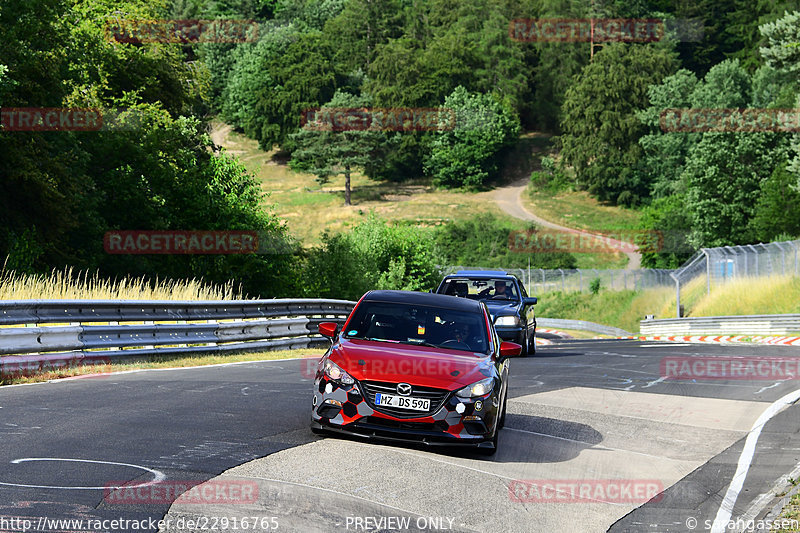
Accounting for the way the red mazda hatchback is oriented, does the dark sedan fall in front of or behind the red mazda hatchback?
behind

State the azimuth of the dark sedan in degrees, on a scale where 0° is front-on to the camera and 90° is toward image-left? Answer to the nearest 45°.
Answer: approximately 0°

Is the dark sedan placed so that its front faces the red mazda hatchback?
yes

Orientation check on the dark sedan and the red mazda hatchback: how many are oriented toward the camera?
2

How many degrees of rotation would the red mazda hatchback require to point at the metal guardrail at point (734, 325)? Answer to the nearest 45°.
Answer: approximately 180°
